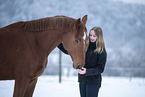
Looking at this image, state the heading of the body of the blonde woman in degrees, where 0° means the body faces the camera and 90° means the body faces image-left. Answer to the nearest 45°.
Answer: approximately 45°

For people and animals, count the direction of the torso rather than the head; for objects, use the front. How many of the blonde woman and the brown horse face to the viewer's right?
1

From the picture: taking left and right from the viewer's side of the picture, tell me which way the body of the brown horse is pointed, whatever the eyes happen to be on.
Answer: facing to the right of the viewer

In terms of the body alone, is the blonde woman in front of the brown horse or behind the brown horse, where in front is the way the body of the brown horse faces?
in front

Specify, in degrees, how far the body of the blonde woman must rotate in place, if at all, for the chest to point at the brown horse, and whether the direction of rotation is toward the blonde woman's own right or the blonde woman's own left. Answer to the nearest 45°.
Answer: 0° — they already face it

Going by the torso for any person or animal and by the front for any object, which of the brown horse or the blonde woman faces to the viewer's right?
the brown horse
